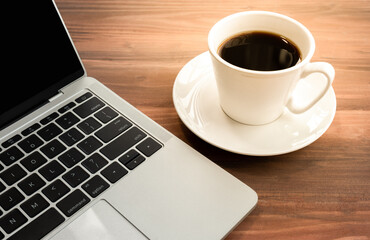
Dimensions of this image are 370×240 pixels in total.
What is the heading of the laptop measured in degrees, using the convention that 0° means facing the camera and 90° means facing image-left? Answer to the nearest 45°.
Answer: approximately 315°
